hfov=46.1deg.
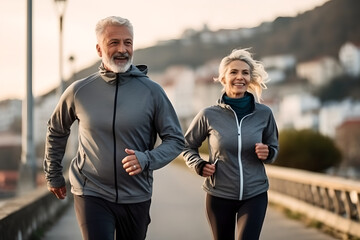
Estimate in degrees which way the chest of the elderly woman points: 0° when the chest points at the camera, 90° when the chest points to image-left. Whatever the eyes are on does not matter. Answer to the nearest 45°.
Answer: approximately 0°

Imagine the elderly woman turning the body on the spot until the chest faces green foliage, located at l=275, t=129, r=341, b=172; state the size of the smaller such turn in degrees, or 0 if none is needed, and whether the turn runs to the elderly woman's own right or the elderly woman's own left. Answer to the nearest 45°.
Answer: approximately 180°

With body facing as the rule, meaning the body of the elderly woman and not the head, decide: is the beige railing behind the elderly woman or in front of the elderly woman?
behind
